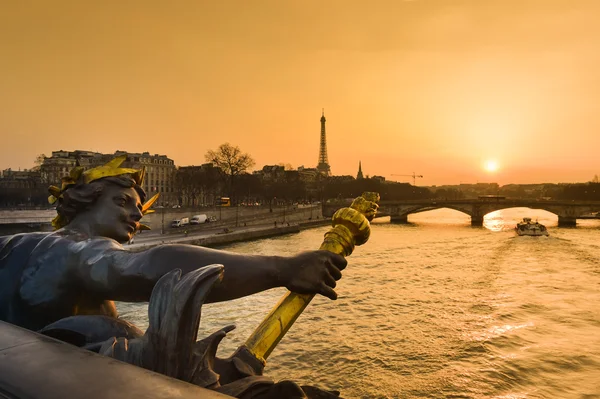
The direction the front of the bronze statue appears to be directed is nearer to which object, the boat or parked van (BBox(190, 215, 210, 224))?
the boat

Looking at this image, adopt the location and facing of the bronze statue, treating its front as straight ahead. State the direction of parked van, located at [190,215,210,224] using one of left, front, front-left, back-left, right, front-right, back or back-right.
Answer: left

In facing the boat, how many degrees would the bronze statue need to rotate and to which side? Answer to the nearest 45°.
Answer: approximately 45° to its left

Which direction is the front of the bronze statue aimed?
to the viewer's right
